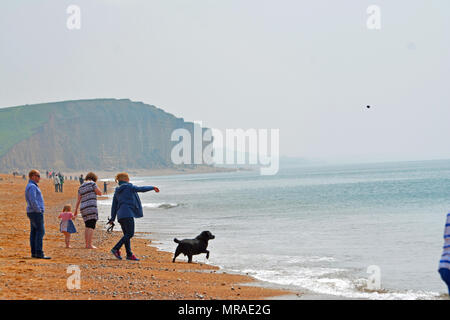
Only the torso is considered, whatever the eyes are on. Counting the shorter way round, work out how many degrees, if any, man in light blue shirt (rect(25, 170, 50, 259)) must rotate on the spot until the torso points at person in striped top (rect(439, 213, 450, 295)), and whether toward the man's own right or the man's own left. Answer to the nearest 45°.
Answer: approximately 45° to the man's own right

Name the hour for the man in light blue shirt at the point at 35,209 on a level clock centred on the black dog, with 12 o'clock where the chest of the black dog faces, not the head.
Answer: The man in light blue shirt is roughly at 5 o'clock from the black dog.

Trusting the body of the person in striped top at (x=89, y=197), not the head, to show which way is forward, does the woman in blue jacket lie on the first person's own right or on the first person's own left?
on the first person's own right

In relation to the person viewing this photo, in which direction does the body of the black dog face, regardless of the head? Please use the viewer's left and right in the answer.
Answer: facing to the right of the viewer

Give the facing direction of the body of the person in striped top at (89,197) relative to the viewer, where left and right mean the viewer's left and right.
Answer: facing away from the viewer and to the right of the viewer

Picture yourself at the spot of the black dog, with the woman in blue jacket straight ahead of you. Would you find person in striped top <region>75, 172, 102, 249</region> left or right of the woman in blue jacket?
right

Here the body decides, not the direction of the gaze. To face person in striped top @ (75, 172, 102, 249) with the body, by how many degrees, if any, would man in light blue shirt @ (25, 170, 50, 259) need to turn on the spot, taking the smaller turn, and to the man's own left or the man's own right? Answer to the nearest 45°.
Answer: approximately 45° to the man's own left

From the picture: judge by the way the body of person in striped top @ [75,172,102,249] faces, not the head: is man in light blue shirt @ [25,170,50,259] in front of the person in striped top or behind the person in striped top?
behind

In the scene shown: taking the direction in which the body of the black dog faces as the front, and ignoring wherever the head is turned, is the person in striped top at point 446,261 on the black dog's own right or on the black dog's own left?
on the black dog's own right

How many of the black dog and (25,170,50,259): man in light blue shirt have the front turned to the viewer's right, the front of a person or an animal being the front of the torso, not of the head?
2

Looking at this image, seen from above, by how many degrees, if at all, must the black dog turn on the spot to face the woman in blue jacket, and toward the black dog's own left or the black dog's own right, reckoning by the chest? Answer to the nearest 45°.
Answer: approximately 135° to the black dog's own right

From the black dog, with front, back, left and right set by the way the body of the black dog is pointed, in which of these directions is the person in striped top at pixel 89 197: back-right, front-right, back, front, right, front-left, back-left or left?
back

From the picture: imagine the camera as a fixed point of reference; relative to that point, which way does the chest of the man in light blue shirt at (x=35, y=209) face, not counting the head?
to the viewer's right
